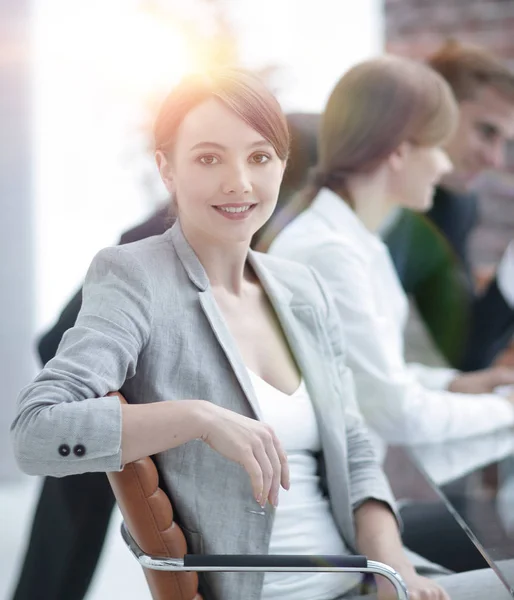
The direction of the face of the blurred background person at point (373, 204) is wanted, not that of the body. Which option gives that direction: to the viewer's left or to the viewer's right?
to the viewer's right

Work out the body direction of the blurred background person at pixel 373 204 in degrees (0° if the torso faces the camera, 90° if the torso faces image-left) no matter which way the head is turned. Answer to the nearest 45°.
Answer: approximately 270°

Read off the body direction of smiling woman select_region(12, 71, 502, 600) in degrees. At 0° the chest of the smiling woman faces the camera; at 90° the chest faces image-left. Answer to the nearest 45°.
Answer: approximately 315°

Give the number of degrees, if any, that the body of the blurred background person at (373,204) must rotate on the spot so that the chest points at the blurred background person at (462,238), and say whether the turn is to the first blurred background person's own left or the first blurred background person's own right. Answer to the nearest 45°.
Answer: approximately 90° to the first blurred background person's own left

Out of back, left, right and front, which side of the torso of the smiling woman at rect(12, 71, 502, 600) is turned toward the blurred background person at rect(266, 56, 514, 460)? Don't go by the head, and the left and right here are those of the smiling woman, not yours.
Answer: left
